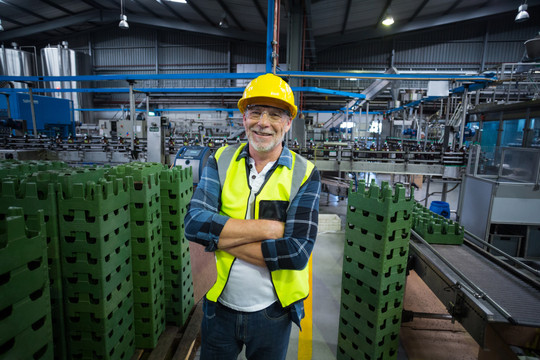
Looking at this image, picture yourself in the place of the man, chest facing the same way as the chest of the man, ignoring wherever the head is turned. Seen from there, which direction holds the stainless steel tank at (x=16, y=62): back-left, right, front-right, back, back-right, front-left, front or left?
back-right

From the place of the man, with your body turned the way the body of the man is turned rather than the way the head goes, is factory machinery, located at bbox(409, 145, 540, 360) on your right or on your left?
on your left

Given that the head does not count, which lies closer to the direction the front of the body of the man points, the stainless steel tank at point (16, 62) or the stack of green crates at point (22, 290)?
the stack of green crates

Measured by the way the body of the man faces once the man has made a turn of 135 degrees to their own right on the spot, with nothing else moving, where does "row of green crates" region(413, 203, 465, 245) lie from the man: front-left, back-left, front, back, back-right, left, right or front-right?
right

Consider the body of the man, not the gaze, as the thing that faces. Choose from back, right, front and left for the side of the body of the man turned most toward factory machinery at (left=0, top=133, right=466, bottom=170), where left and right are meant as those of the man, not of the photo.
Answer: back

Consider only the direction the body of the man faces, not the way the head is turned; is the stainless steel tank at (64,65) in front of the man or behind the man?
behind

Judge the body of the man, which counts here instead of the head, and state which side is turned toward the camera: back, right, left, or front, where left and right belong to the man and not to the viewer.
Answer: front

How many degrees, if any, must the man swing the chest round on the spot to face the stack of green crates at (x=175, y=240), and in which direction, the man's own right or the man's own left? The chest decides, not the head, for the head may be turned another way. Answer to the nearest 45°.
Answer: approximately 135° to the man's own right

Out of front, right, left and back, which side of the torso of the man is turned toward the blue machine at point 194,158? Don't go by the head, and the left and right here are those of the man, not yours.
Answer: back
